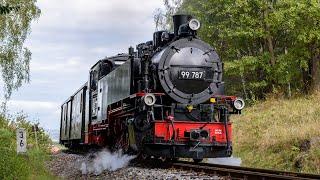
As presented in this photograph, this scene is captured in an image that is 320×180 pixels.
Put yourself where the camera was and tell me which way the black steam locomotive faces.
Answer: facing the viewer and to the right of the viewer

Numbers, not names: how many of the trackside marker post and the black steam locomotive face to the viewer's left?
0

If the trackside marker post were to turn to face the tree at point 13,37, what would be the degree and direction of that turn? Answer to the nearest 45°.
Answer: approximately 180°

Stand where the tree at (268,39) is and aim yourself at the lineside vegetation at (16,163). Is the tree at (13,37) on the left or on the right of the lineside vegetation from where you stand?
right

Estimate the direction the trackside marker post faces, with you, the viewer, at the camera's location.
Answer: facing the viewer

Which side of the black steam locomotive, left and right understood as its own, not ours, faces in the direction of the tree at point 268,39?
left

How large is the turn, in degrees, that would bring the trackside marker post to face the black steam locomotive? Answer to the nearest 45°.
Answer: approximately 90° to its left
